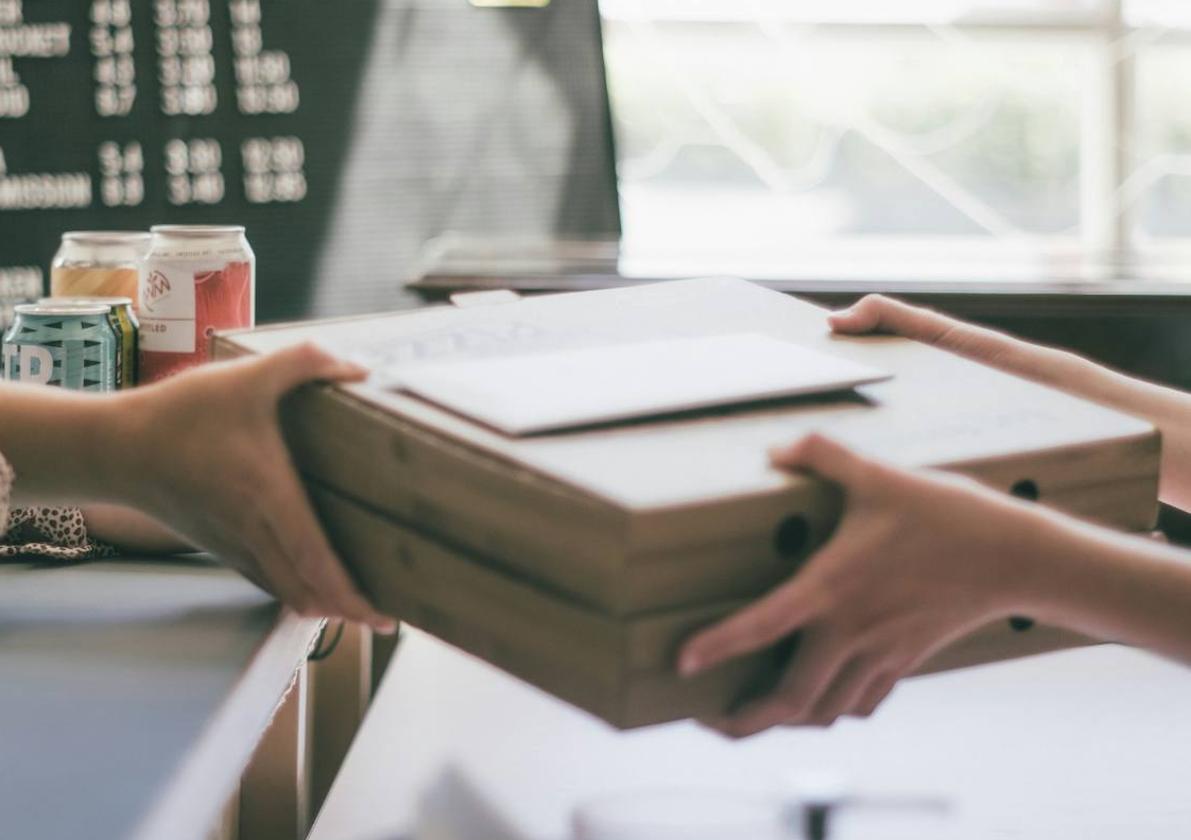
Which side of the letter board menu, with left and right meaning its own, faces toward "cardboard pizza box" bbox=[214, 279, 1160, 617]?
front

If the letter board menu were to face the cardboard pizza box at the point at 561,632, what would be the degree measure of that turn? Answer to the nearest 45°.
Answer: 0° — it already faces it

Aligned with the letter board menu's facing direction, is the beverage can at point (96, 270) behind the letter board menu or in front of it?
in front

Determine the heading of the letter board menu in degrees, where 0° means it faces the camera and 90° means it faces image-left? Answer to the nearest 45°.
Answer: approximately 0°

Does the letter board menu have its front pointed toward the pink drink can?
yes

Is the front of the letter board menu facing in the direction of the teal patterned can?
yes

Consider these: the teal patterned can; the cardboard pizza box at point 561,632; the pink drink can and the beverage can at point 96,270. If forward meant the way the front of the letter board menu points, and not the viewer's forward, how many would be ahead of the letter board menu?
4

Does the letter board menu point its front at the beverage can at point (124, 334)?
yes
